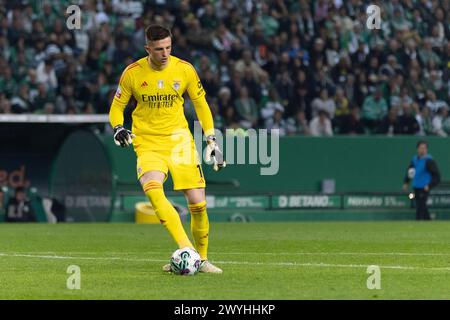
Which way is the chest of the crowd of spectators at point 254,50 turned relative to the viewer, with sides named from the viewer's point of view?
facing the viewer

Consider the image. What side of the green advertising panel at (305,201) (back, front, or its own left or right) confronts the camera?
front

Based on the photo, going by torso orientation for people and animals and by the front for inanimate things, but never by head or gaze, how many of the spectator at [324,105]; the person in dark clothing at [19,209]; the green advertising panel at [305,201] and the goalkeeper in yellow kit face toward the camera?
4

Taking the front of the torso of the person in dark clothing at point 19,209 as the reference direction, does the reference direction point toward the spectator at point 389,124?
no

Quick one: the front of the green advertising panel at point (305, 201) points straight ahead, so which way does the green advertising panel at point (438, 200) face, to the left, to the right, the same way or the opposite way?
the same way

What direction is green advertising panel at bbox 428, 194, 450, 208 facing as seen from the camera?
toward the camera

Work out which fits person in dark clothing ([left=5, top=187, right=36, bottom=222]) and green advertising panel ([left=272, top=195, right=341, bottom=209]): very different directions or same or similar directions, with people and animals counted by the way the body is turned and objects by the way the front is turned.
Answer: same or similar directions

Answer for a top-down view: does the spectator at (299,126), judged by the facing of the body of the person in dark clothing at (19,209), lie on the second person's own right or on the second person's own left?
on the second person's own left

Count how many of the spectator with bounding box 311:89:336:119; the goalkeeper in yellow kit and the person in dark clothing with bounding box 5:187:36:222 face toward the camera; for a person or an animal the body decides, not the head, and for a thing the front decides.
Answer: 3

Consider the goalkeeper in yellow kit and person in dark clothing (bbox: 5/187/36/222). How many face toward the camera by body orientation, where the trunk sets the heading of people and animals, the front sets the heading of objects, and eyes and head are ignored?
2

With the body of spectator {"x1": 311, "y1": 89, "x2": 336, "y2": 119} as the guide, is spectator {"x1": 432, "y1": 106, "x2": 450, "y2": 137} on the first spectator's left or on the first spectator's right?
on the first spectator's left

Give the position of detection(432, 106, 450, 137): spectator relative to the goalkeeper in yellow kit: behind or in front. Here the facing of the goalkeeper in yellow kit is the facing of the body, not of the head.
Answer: behind

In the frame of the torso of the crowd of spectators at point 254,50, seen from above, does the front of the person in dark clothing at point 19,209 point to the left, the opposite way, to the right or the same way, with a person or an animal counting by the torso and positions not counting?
the same way

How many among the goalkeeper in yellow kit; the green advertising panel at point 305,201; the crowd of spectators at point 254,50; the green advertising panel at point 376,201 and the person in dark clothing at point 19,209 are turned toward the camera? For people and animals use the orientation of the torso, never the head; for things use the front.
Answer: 5

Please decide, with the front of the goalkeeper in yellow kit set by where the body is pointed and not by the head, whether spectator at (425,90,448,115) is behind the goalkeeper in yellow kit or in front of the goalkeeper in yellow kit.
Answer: behind

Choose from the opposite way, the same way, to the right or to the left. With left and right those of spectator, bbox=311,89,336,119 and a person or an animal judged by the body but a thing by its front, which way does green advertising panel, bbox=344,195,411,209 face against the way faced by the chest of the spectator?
the same way

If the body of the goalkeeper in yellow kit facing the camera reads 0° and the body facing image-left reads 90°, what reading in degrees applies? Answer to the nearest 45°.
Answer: approximately 0°
